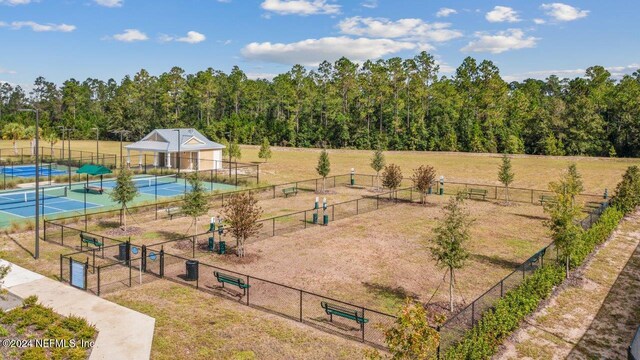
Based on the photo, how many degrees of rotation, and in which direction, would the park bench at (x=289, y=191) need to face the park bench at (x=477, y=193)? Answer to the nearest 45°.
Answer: approximately 45° to its left

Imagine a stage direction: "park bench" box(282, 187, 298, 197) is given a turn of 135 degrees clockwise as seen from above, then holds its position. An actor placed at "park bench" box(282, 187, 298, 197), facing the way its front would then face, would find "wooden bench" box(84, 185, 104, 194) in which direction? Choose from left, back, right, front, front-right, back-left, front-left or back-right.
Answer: front

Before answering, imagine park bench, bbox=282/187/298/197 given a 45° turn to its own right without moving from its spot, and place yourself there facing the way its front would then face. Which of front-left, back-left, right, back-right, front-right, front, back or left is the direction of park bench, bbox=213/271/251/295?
front

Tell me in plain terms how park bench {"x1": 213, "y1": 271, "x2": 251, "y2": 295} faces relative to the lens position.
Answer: facing away from the viewer and to the right of the viewer

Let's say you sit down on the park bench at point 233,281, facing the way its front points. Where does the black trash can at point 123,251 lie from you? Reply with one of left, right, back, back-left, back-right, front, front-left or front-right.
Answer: left

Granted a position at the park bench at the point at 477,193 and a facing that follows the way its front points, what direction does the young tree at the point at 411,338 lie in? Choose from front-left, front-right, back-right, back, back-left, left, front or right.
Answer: front-left

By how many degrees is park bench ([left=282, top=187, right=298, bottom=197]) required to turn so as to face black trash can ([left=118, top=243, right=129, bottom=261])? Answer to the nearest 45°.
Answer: approximately 45° to its right

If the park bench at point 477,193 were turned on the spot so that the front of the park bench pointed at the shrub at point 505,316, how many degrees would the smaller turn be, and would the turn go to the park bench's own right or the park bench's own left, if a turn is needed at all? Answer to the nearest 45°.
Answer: approximately 45° to the park bench's own left

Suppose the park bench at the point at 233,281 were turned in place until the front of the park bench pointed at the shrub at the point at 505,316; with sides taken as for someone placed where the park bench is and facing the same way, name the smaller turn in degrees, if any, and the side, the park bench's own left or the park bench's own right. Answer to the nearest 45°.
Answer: approximately 90° to the park bench's own right

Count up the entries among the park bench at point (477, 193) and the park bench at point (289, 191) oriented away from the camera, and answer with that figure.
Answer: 0

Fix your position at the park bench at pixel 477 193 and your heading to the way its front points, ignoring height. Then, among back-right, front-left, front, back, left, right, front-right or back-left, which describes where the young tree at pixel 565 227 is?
front-left

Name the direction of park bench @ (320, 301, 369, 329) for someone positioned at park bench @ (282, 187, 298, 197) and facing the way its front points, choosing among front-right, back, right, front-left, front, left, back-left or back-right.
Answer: front-right

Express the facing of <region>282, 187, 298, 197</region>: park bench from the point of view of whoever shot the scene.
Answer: facing the viewer and to the right of the viewer

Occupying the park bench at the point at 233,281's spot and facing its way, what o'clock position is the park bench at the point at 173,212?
the park bench at the point at 173,212 is roughly at 10 o'clock from the park bench at the point at 233,281.
